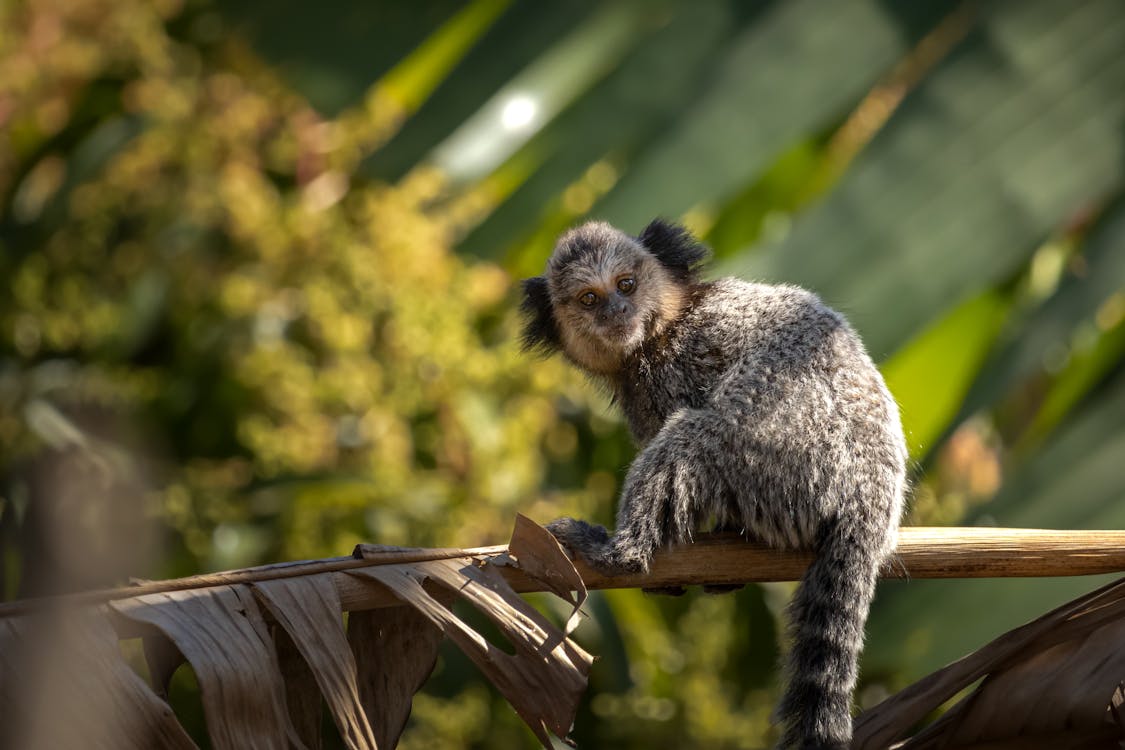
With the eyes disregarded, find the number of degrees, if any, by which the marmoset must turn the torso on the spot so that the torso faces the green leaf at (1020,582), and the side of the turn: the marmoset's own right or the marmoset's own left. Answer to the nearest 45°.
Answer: approximately 90° to the marmoset's own right
